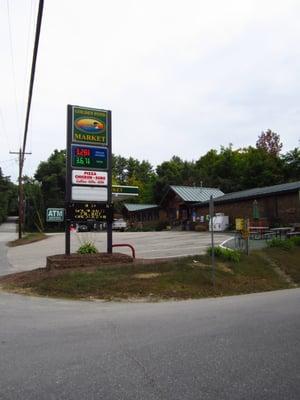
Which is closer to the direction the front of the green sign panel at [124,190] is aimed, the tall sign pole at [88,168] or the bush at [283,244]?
the tall sign pole

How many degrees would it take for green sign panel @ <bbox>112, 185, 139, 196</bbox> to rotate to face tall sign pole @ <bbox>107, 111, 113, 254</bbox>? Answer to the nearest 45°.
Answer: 0° — it already faces it

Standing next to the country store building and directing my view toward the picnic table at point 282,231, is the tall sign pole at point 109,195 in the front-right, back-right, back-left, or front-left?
front-right

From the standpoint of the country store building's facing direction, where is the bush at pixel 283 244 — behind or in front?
in front

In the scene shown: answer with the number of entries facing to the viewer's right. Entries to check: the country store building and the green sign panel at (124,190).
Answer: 0

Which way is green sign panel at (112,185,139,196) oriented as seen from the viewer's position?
toward the camera

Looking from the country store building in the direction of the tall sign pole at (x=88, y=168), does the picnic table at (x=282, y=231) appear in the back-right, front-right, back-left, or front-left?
front-left

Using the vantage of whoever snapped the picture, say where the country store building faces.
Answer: facing the viewer and to the left of the viewer

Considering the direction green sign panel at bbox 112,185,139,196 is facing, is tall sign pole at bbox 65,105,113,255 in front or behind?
in front

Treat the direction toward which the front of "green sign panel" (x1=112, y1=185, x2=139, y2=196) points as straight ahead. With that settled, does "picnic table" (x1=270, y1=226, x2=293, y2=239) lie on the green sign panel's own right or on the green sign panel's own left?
on the green sign panel's own left

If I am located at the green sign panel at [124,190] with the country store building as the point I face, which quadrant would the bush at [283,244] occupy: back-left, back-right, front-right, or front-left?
front-right
